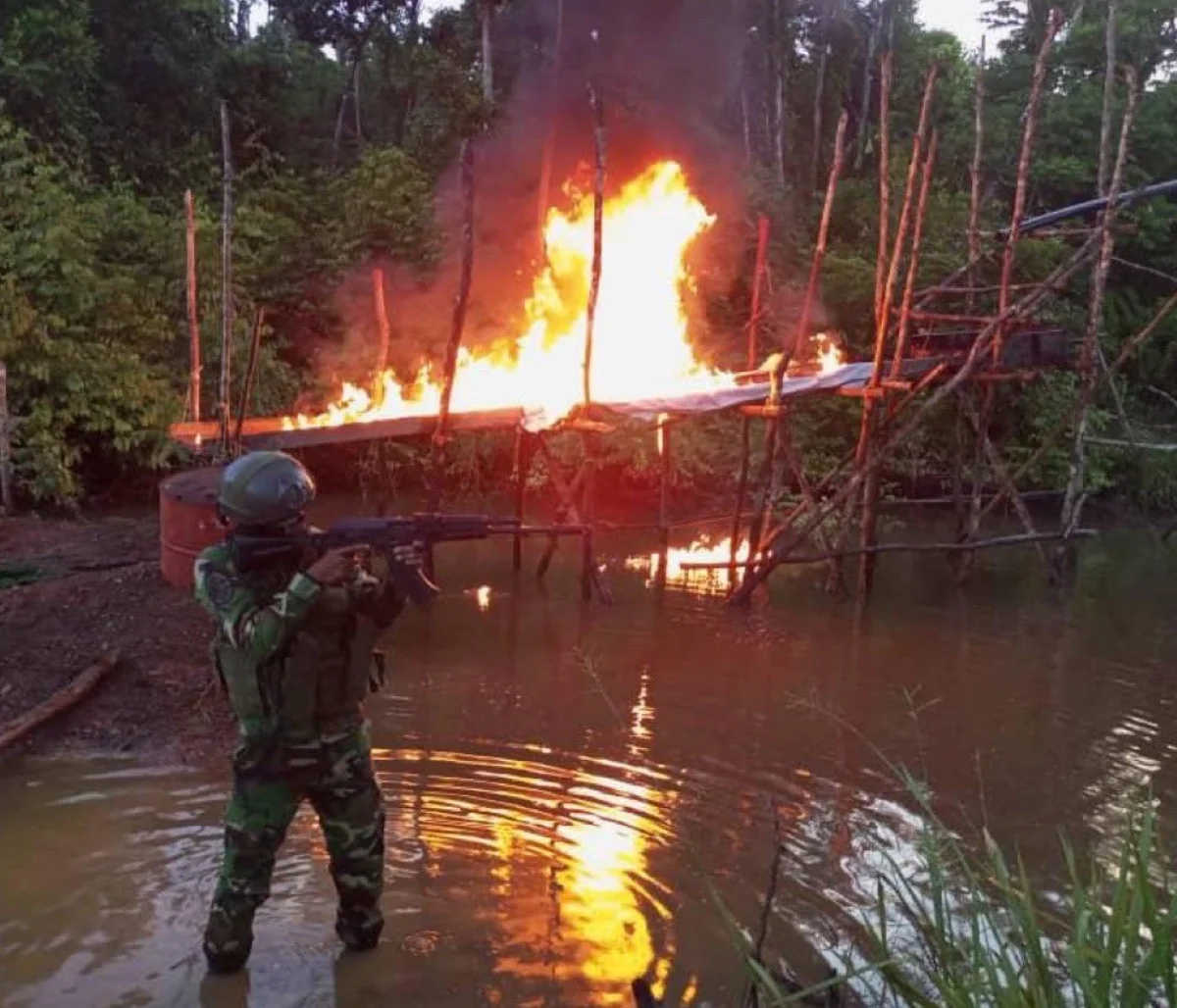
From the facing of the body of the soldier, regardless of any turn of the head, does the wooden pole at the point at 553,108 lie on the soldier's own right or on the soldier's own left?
on the soldier's own left

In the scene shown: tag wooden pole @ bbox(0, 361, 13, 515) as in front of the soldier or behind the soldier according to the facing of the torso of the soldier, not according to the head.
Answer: behind

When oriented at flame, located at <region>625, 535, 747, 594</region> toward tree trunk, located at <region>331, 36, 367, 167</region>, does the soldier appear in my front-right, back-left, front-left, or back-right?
back-left

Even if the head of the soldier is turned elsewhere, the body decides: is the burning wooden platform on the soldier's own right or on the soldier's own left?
on the soldier's own left

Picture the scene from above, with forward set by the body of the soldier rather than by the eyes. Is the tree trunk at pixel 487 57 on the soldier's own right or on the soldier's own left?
on the soldier's own left
